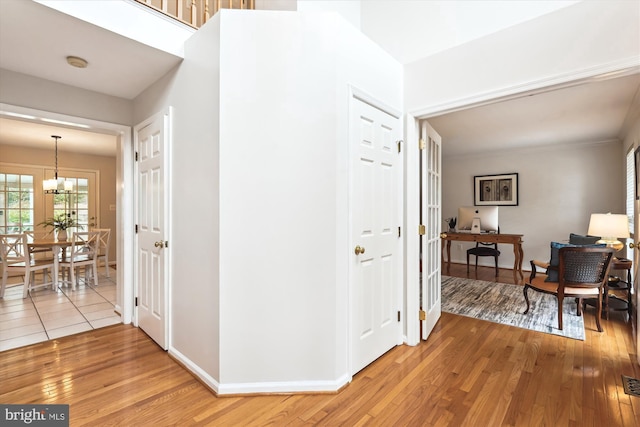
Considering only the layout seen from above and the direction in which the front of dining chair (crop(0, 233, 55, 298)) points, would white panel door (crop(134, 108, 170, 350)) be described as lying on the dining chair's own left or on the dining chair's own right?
on the dining chair's own right

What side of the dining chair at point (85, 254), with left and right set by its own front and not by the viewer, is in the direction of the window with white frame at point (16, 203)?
front

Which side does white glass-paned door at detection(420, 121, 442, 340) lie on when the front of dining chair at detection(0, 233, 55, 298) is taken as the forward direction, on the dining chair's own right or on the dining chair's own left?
on the dining chair's own right

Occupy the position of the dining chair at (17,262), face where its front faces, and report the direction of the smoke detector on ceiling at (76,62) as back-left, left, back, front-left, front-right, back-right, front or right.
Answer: back-right

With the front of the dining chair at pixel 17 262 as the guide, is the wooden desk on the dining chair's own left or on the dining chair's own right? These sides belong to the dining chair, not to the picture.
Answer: on the dining chair's own right

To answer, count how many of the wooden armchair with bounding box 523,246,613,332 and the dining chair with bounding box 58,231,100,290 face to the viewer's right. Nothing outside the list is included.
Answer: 0

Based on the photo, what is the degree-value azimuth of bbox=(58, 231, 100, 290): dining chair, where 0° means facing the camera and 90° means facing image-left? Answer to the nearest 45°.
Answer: approximately 135°

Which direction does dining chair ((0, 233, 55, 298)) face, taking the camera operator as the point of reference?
facing away from the viewer and to the right of the viewer

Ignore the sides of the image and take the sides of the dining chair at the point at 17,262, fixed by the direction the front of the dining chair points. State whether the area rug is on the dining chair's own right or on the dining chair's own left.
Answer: on the dining chair's own right
